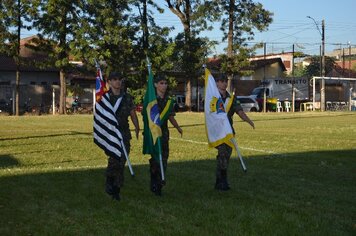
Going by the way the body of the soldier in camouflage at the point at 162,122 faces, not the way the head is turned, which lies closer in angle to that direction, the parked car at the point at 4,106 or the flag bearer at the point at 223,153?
the flag bearer

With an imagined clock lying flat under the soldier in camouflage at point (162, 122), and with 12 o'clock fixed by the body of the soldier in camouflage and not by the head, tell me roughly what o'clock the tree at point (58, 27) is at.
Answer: The tree is roughly at 7 o'clock from the soldier in camouflage.

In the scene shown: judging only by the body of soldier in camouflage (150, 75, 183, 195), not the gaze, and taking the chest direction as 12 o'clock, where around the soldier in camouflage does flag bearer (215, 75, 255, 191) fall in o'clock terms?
The flag bearer is roughly at 10 o'clock from the soldier in camouflage.

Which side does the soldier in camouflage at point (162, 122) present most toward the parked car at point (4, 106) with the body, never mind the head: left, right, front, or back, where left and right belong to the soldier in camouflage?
back

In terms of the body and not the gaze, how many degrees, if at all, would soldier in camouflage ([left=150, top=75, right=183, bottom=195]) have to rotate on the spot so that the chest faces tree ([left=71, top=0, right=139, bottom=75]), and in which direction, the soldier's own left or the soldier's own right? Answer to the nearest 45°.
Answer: approximately 135° to the soldier's own left

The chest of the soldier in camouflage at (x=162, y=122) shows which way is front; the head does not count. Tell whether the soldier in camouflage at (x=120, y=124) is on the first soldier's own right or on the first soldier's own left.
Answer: on the first soldier's own right
